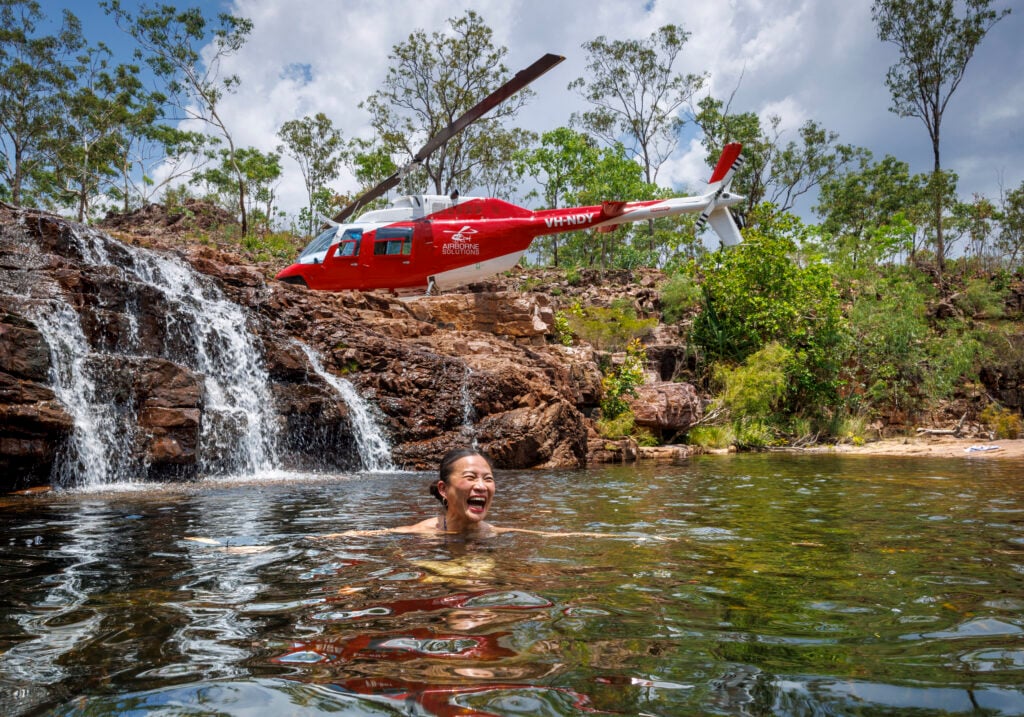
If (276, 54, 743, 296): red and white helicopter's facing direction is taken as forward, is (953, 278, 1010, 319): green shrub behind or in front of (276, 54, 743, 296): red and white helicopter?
behind

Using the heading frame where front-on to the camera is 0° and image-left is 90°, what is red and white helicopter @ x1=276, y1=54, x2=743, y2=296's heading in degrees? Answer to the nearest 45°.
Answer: approximately 90°

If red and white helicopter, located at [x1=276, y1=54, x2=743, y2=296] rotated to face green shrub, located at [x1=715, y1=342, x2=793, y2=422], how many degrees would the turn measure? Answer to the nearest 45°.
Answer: approximately 180°

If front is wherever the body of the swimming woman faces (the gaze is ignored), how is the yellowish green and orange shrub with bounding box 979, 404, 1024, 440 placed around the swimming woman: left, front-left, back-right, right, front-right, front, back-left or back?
left

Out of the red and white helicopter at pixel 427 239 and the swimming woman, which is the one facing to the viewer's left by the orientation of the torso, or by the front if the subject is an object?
the red and white helicopter

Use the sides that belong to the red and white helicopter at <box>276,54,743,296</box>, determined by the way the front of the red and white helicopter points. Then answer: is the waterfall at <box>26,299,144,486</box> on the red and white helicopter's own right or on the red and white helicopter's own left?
on the red and white helicopter's own left

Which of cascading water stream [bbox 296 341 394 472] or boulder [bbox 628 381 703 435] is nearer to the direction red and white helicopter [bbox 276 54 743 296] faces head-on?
the cascading water stream

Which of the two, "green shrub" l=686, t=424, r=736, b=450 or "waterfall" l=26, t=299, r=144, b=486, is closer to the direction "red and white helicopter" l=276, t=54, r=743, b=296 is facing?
the waterfall

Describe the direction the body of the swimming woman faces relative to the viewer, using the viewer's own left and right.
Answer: facing the viewer and to the right of the viewer

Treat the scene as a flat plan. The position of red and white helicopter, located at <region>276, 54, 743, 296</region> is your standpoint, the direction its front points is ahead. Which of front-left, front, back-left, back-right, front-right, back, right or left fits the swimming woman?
left

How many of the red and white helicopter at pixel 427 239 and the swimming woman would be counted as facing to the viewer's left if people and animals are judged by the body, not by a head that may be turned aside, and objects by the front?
1

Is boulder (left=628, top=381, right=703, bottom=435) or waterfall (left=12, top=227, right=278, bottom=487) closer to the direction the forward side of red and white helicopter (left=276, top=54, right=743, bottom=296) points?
the waterfall

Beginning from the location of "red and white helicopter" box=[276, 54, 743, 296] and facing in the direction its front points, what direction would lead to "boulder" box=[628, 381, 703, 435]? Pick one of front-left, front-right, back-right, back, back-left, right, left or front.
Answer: back

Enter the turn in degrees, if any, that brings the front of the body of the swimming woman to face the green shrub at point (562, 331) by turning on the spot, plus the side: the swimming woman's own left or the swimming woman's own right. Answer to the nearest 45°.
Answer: approximately 135° to the swimming woman's own left

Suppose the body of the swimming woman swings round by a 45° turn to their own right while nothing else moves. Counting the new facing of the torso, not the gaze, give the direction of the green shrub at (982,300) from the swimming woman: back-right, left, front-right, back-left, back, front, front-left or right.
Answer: back-left

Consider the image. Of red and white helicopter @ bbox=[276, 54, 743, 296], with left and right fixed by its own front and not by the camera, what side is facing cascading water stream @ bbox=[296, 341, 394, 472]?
left
